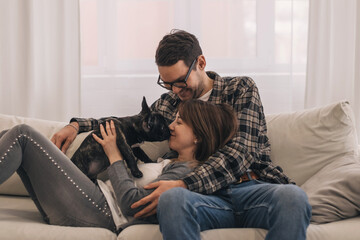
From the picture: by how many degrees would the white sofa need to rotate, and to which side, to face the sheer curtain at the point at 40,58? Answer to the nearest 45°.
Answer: approximately 135° to its right

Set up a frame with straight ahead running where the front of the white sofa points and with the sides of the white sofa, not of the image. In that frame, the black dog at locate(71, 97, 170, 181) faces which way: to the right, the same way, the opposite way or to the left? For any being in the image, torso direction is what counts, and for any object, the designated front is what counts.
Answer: to the left

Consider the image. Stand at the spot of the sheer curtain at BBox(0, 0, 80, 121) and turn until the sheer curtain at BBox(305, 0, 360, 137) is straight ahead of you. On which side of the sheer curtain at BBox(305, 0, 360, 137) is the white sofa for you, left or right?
right

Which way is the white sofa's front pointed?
toward the camera

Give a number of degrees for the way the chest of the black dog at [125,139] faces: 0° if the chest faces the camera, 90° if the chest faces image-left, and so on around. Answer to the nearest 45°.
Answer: approximately 270°

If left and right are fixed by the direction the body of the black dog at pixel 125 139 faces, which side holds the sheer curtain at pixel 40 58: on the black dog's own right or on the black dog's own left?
on the black dog's own left

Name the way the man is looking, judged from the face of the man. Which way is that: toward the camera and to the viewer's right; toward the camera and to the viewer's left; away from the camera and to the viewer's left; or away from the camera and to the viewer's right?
toward the camera and to the viewer's left
